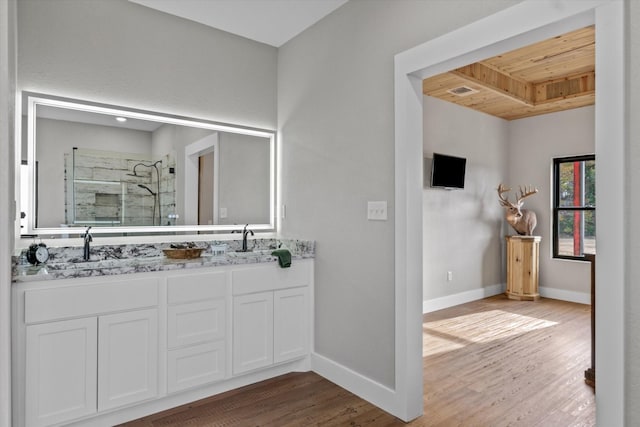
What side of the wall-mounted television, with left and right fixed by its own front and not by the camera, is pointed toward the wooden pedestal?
left

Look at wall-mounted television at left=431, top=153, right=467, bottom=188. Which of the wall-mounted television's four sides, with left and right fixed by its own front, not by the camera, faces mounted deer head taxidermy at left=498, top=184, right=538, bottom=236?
left

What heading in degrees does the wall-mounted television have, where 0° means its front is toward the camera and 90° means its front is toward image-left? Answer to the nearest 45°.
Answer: approximately 315°

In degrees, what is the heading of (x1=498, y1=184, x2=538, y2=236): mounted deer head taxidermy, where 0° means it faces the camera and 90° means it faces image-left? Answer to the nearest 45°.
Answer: approximately 45°

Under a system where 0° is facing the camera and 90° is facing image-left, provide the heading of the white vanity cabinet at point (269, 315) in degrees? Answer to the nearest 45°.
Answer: approximately 315°

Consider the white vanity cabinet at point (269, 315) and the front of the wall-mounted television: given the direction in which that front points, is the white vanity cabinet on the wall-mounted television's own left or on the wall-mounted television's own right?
on the wall-mounted television's own right
